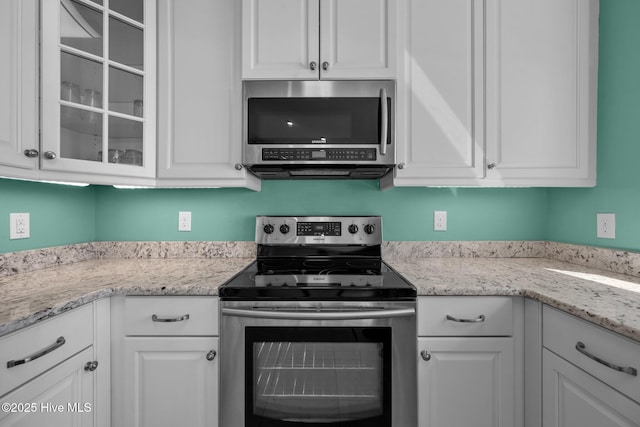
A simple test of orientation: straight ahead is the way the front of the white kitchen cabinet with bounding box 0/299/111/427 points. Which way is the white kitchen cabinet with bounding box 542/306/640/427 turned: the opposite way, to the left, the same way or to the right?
the opposite way

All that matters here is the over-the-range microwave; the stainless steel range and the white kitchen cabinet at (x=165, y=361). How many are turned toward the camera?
3

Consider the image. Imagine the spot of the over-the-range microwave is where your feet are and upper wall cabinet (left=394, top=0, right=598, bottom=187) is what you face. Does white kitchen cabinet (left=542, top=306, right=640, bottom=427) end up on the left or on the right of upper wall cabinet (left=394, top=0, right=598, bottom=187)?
right

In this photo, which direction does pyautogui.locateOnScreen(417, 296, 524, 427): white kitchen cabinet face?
toward the camera

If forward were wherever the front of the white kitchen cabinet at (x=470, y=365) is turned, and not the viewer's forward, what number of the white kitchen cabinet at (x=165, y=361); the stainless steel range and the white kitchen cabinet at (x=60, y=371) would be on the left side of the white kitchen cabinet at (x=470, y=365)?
0

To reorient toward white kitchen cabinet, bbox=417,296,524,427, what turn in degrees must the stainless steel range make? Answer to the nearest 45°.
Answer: approximately 90° to its left

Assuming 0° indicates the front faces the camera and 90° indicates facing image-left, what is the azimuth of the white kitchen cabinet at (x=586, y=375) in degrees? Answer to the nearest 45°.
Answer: approximately 45°

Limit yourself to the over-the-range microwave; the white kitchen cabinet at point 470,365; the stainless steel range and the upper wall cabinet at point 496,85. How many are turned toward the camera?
4

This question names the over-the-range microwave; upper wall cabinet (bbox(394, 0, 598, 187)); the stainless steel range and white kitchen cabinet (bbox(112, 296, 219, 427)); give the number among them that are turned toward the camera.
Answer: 4

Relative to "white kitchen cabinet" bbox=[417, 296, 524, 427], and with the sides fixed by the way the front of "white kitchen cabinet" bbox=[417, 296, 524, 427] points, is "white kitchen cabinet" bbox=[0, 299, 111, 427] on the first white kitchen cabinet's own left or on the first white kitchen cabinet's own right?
on the first white kitchen cabinet's own right

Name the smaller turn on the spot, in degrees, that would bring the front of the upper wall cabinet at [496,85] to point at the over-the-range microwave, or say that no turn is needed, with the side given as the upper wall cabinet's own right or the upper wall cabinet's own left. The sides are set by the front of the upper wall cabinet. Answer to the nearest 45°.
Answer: approximately 45° to the upper wall cabinet's own right

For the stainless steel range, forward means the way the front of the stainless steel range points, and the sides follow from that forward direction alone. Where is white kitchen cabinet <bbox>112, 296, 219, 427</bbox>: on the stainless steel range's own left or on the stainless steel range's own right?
on the stainless steel range's own right

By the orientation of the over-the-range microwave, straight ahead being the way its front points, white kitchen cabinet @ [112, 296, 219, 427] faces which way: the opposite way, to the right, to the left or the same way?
the same way

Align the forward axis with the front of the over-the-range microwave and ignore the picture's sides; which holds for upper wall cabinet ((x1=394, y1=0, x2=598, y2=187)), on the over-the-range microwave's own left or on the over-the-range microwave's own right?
on the over-the-range microwave's own left

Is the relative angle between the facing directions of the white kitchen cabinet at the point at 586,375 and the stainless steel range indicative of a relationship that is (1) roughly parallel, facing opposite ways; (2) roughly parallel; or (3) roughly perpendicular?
roughly perpendicular

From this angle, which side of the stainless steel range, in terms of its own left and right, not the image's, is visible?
front
